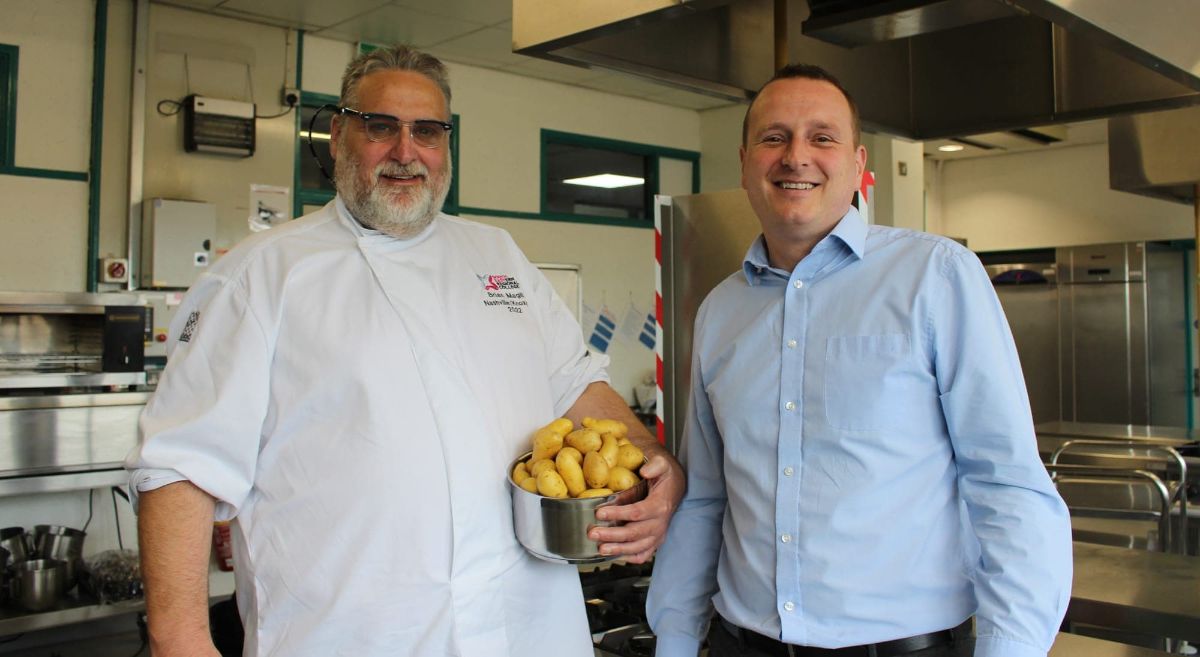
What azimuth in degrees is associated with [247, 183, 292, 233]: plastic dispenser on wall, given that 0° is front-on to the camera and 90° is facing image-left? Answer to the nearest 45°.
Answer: approximately 315°

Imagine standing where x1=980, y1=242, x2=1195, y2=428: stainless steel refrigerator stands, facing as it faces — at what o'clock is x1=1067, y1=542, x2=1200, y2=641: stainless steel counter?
The stainless steel counter is roughly at 12 o'clock from the stainless steel refrigerator.

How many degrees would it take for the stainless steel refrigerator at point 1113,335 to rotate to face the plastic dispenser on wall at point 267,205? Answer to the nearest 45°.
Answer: approximately 45° to its right
